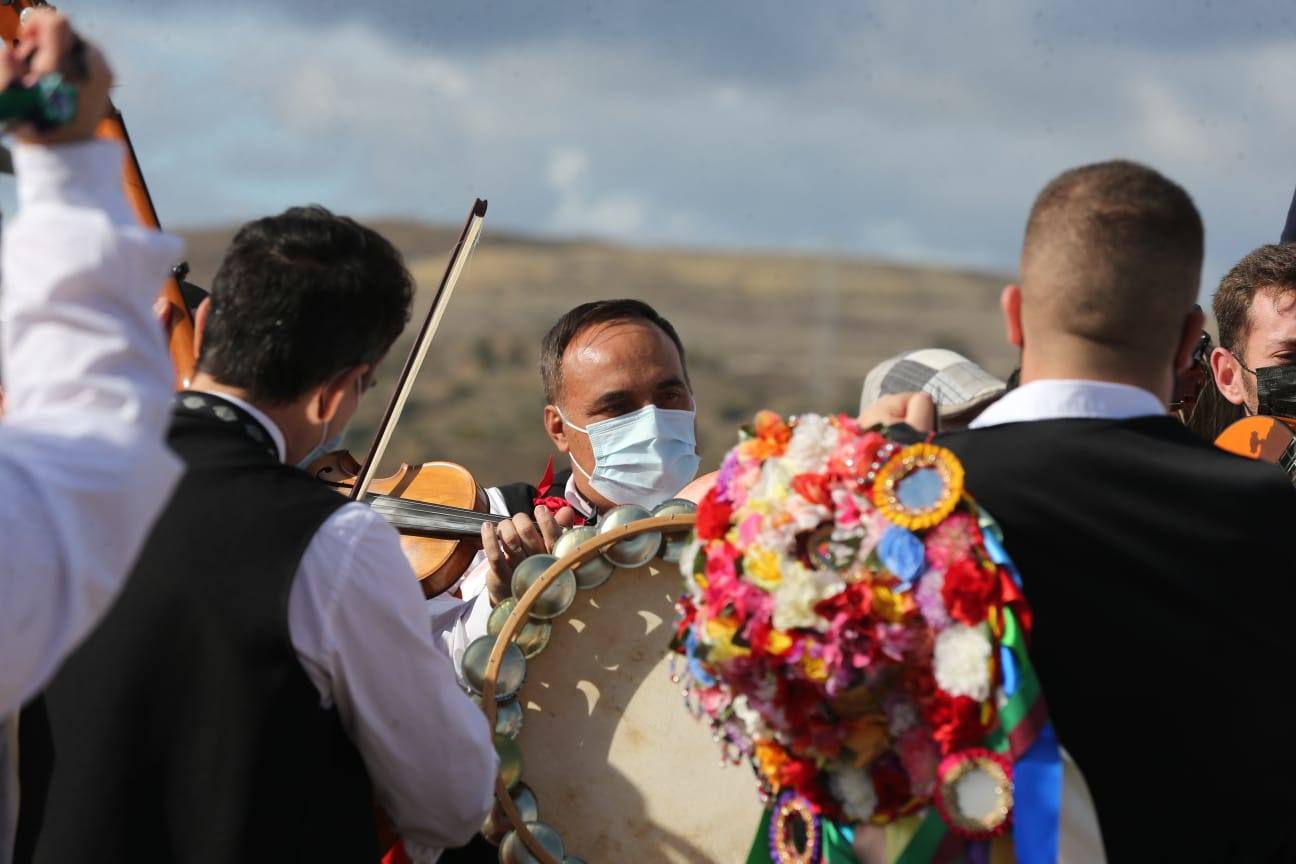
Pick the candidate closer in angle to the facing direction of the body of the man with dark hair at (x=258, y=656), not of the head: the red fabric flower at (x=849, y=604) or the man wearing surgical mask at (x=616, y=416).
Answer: the man wearing surgical mask

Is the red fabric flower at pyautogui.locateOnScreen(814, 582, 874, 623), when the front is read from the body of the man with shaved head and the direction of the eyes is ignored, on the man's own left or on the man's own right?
on the man's own left

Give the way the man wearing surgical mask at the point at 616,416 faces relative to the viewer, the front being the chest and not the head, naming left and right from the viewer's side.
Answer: facing the viewer and to the right of the viewer

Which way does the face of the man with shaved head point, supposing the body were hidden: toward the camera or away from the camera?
away from the camera

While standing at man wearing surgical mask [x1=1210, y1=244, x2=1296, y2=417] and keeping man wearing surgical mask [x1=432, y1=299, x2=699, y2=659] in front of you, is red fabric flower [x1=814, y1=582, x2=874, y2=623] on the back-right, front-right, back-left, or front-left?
front-left

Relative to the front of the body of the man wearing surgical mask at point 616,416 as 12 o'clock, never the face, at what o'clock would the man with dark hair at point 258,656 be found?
The man with dark hair is roughly at 2 o'clock from the man wearing surgical mask.

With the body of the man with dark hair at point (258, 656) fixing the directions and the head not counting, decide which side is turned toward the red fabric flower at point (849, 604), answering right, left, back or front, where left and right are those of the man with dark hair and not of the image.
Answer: right

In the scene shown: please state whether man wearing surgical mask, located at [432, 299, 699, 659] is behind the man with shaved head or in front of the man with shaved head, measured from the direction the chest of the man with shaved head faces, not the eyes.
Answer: in front

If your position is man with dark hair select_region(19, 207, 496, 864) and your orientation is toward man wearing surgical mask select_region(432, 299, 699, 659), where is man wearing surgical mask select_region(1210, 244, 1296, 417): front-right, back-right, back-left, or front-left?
front-right

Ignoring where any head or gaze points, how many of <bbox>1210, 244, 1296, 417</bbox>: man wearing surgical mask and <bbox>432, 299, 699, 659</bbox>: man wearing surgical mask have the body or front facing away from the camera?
0

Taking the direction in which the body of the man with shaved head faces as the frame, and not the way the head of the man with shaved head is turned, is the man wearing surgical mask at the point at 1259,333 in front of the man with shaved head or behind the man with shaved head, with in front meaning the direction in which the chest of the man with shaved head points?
in front

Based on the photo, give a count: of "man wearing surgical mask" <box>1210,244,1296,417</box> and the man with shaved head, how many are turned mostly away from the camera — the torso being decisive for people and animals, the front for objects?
1

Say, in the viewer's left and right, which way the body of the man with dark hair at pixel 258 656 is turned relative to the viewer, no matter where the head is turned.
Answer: facing away from the viewer and to the right of the viewer

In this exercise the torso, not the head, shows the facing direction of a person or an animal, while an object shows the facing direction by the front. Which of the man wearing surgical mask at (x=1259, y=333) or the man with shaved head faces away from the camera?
the man with shaved head

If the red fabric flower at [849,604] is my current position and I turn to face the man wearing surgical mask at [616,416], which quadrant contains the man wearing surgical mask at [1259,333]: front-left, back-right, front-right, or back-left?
front-right

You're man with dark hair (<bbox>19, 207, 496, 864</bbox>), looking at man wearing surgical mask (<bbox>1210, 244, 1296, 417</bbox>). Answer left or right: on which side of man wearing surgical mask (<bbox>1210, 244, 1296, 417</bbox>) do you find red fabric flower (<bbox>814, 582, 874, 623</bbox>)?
right

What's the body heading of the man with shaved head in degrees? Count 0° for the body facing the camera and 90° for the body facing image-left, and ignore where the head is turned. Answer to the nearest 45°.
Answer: approximately 180°

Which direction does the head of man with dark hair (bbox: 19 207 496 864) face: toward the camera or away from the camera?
away from the camera
